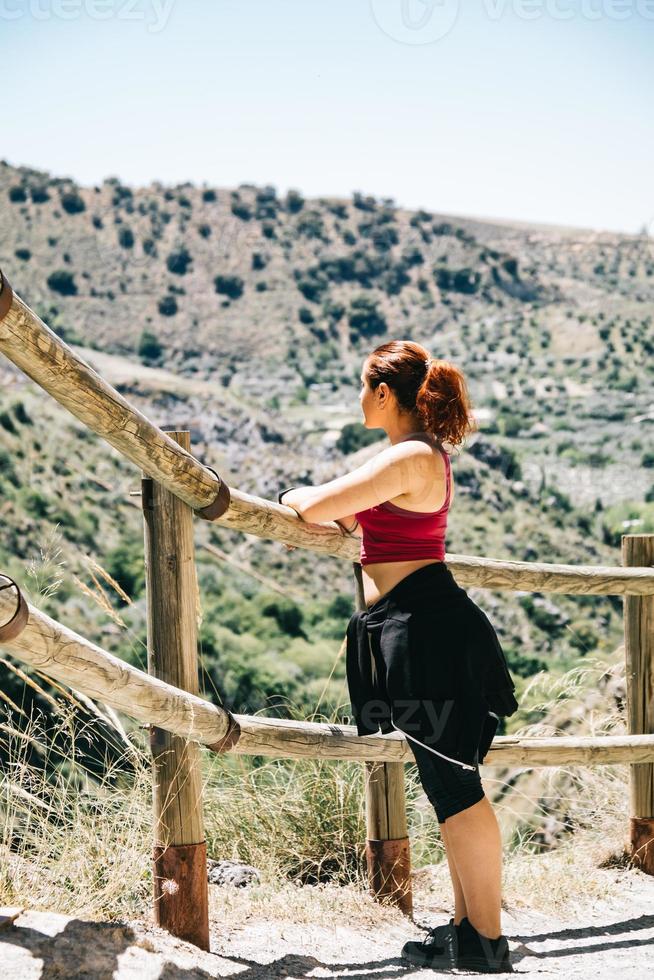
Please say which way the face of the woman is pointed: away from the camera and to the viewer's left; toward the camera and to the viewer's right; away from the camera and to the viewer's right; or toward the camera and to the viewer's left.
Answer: away from the camera and to the viewer's left

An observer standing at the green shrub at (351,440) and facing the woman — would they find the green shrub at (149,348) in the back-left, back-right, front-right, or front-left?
back-right

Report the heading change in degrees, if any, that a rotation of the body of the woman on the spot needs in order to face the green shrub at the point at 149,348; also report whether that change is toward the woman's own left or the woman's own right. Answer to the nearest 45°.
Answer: approximately 90° to the woman's own right

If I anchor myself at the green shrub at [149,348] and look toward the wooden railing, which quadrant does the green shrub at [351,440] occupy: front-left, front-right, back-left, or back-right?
front-left

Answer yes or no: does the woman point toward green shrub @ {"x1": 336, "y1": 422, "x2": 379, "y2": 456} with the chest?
no

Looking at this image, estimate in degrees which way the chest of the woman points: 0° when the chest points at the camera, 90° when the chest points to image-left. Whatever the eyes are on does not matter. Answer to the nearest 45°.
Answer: approximately 90°
